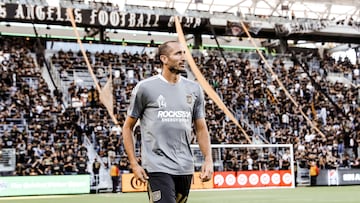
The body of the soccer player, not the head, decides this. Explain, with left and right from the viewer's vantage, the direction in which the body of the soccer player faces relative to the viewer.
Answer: facing the viewer and to the right of the viewer

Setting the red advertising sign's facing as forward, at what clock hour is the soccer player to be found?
The soccer player is roughly at 12 o'clock from the red advertising sign.

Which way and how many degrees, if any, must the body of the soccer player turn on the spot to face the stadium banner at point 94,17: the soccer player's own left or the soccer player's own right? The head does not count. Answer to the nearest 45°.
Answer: approximately 135° to the soccer player's own left

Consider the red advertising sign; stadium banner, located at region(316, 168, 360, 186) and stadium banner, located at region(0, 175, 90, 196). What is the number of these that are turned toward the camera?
3

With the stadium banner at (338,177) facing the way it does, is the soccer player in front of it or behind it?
in front

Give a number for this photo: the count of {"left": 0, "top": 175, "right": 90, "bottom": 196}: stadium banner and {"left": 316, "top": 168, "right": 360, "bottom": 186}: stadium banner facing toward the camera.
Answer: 2

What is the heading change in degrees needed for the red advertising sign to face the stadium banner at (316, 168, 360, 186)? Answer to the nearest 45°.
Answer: approximately 135° to its left

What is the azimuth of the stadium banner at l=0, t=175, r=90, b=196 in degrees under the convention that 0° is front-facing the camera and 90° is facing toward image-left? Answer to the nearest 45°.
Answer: approximately 0°

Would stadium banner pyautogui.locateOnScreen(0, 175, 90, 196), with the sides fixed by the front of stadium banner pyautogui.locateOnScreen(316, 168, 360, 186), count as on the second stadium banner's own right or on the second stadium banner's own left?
on the second stadium banner's own right
